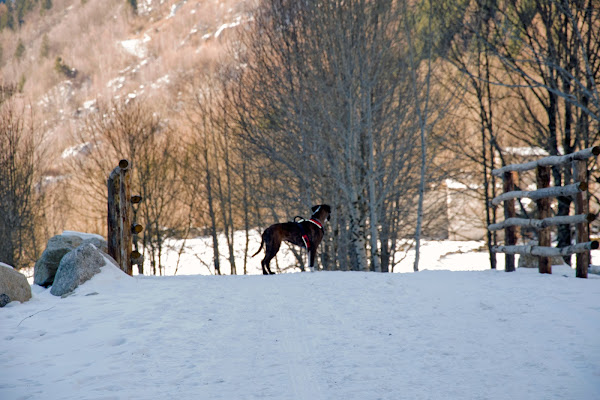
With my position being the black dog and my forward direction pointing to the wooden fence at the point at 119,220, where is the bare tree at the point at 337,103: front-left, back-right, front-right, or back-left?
back-right

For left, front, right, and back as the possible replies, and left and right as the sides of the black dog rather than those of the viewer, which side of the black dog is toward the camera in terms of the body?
right

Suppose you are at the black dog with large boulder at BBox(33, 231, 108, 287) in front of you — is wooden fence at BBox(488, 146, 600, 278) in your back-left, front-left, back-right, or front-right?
back-left

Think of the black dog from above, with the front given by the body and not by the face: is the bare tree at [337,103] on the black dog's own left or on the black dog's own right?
on the black dog's own left

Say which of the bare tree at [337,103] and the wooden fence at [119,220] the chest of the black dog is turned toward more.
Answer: the bare tree

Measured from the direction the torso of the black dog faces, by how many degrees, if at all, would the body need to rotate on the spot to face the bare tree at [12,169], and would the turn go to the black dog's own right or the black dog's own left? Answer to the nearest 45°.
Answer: approximately 135° to the black dog's own left

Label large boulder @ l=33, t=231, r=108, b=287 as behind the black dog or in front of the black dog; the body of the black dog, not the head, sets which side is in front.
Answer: behind

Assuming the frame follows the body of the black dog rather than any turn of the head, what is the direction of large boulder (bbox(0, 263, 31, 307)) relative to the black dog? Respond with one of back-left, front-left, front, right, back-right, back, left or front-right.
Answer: back-right
